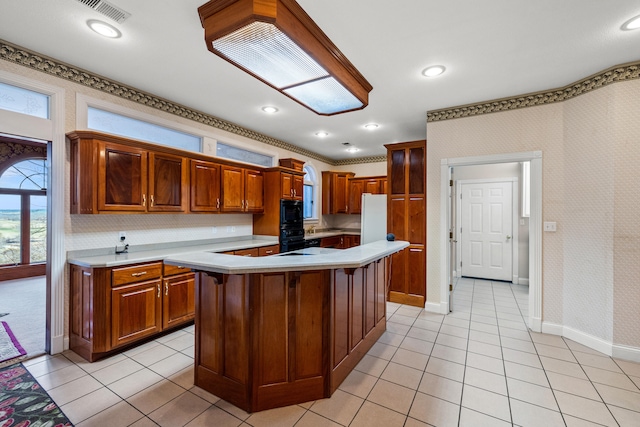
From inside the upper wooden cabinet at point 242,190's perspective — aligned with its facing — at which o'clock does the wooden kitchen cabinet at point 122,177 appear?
The wooden kitchen cabinet is roughly at 3 o'clock from the upper wooden cabinet.

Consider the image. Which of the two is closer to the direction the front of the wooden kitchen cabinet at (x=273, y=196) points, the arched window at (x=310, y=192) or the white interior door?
the white interior door

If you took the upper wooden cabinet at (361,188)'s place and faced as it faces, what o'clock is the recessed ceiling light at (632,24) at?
The recessed ceiling light is roughly at 11 o'clock from the upper wooden cabinet.

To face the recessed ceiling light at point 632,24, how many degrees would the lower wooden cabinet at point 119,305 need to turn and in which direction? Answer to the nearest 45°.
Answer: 0° — it already faces it

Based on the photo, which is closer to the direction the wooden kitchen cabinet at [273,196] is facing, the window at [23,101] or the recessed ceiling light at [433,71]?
the recessed ceiling light

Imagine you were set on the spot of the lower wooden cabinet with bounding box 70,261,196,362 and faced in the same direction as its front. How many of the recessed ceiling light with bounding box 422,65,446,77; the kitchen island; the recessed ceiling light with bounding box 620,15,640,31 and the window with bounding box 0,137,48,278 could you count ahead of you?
3

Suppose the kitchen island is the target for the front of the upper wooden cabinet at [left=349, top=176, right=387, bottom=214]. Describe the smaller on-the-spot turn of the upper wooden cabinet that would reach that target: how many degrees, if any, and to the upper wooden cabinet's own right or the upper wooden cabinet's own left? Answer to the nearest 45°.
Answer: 0° — it already faces it

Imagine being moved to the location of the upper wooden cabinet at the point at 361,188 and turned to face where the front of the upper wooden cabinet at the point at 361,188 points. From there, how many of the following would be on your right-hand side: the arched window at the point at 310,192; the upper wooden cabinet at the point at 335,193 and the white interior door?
2

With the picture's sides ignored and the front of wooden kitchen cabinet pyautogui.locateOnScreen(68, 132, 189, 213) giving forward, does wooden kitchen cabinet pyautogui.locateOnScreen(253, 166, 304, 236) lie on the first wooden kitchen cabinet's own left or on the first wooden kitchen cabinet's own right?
on the first wooden kitchen cabinet's own left

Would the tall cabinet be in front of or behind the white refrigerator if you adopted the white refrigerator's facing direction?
behind
